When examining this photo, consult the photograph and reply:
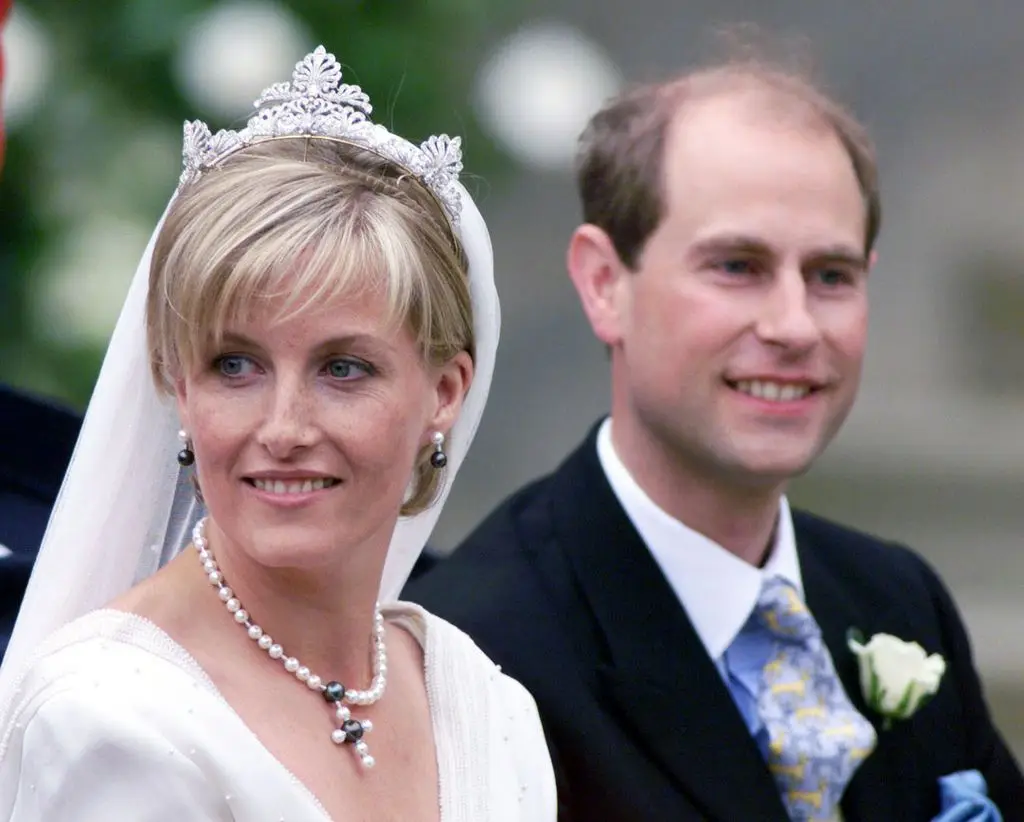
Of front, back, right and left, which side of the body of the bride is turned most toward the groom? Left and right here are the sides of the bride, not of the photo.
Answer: left

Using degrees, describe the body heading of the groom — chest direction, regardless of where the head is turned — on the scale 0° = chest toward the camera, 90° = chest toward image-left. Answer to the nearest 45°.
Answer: approximately 315°

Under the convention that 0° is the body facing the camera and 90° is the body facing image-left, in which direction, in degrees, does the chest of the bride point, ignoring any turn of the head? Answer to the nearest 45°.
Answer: approximately 315°

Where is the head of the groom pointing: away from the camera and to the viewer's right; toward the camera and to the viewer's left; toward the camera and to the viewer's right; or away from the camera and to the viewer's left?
toward the camera and to the viewer's right

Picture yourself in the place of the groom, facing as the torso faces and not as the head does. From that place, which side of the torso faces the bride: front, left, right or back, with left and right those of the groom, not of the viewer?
right
